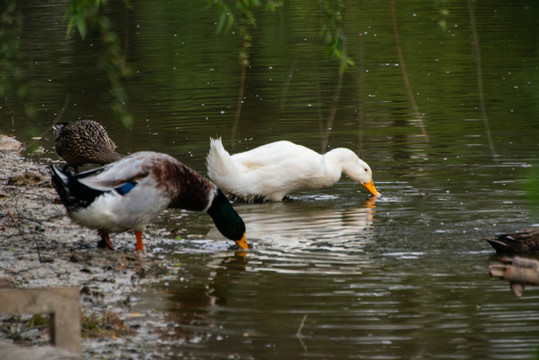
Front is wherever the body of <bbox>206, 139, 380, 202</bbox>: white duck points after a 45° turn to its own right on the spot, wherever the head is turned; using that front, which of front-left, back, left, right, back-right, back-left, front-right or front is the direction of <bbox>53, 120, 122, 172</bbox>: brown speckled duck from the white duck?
back-right

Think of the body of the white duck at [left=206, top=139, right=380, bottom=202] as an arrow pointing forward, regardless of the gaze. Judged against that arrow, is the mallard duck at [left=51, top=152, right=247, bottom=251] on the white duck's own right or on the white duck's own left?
on the white duck's own right

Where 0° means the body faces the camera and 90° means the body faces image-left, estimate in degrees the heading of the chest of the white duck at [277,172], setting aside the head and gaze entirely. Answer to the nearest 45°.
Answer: approximately 270°

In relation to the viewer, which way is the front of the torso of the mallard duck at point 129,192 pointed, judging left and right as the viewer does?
facing to the right of the viewer

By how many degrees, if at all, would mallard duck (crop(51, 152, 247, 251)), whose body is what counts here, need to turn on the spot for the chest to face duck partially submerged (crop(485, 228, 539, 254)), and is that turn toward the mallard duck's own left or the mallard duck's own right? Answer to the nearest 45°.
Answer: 0° — it already faces it
